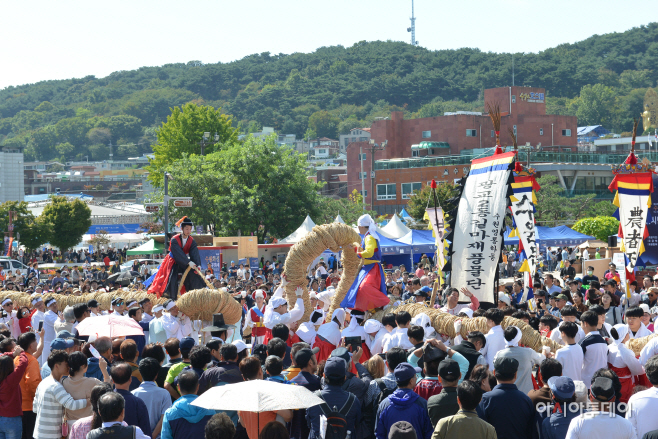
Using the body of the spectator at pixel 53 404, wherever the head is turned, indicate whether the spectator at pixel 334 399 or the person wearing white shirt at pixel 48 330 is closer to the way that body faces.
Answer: the person wearing white shirt

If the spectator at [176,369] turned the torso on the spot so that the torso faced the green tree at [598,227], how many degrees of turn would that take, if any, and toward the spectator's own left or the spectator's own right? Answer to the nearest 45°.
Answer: approximately 45° to the spectator's own right

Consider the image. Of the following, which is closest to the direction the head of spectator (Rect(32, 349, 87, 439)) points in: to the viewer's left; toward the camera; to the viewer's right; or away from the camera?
to the viewer's right

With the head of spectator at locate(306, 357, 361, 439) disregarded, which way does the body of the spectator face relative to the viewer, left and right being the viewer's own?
facing away from the viewer

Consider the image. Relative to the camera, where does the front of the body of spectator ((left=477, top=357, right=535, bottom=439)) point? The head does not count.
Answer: away from the camera

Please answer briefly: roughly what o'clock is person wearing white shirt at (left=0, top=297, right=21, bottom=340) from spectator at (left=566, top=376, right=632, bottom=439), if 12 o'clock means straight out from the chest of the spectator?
The person wearing white shirt is roughly at 10 o'clock from the spectator.

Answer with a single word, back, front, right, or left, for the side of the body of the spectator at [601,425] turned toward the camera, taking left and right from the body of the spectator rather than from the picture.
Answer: back

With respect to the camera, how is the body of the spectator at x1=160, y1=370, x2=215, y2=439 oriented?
away from the camera

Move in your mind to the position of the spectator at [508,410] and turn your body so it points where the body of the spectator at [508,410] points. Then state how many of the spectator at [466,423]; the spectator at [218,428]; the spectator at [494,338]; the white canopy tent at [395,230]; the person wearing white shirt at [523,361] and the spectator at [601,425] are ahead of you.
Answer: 3

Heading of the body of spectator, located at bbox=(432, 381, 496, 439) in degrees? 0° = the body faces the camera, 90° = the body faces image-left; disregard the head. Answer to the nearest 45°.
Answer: approximately 180°

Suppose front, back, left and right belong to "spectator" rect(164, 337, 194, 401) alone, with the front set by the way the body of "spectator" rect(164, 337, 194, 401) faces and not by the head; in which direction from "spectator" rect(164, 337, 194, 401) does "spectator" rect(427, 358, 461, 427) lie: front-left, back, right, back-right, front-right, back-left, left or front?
back-right

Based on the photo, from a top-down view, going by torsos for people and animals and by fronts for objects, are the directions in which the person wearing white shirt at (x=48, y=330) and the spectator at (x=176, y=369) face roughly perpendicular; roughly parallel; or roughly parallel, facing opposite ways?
roughly perpendicular
